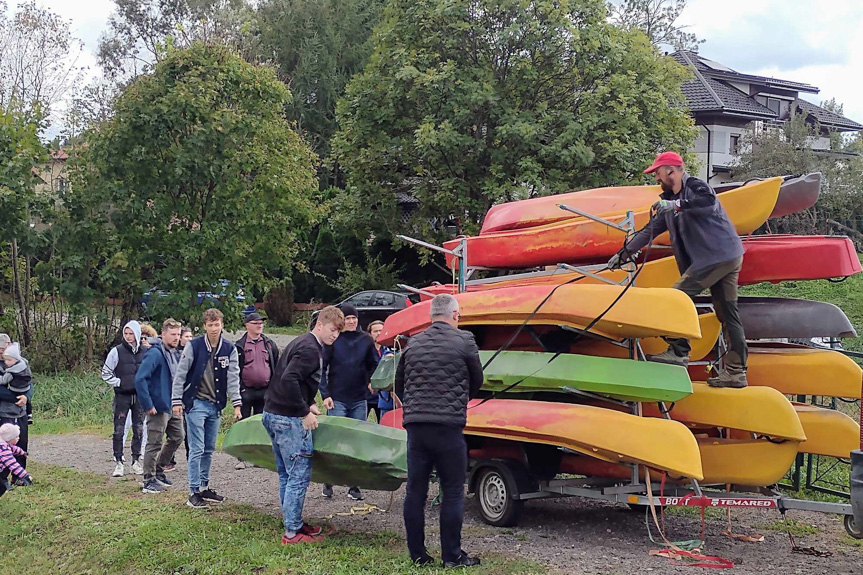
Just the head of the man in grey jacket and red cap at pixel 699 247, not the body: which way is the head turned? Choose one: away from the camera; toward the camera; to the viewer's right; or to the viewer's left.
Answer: to the viewer's left

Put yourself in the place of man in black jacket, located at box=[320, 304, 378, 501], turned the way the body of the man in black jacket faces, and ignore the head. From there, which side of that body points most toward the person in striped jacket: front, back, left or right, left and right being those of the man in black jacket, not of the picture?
right

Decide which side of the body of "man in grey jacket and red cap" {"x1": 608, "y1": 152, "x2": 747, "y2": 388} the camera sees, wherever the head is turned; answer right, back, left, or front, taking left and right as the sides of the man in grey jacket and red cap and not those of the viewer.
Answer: left

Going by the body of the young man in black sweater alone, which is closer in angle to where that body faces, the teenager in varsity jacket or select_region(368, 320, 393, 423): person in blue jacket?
the person in blue jacket

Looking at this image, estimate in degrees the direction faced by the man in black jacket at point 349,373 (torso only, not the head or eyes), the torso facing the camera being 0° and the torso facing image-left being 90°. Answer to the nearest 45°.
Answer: approximately 0°

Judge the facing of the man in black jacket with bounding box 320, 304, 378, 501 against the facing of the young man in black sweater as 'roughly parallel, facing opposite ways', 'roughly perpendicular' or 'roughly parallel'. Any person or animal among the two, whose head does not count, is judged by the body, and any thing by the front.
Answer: roughly perpendicular

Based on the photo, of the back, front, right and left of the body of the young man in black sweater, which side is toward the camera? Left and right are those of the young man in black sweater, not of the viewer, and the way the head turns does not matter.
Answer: right

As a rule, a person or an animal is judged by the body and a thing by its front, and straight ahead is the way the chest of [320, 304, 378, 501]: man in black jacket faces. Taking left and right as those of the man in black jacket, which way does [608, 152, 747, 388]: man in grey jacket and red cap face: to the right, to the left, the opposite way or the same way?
to the right
